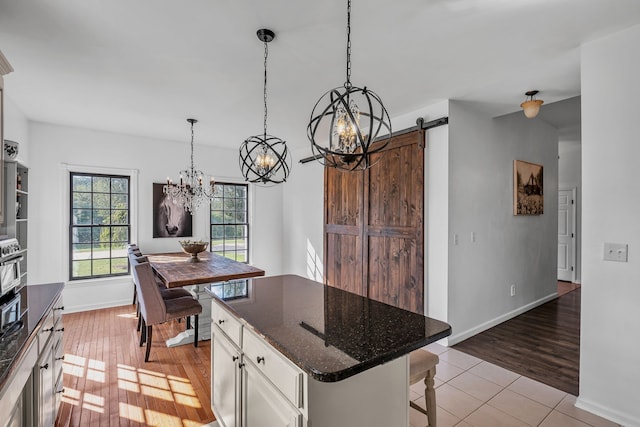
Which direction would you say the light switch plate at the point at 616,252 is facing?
toward the camera

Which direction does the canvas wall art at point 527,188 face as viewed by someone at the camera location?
facing the viewer and to the right of the viewer

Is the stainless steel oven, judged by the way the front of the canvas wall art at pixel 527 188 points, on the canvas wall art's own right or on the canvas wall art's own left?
on the canvas wall art's own right

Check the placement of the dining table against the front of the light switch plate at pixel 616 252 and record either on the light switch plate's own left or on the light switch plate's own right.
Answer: on the light switch plate's own right

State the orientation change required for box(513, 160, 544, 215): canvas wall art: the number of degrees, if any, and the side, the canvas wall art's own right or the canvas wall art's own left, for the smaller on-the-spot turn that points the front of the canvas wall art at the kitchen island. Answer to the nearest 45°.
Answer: approximately 45° to the canvas wall art's own right

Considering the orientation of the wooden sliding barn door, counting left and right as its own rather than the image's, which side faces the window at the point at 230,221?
right

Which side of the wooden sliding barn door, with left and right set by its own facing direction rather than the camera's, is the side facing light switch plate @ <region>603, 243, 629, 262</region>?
left

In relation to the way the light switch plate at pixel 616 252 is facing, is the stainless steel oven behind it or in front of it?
in front

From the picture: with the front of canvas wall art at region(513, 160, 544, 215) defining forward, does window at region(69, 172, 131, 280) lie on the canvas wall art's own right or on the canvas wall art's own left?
on the canvas wall art's own right

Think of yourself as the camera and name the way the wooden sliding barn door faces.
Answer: facing the viewer and to the left of the viewer
